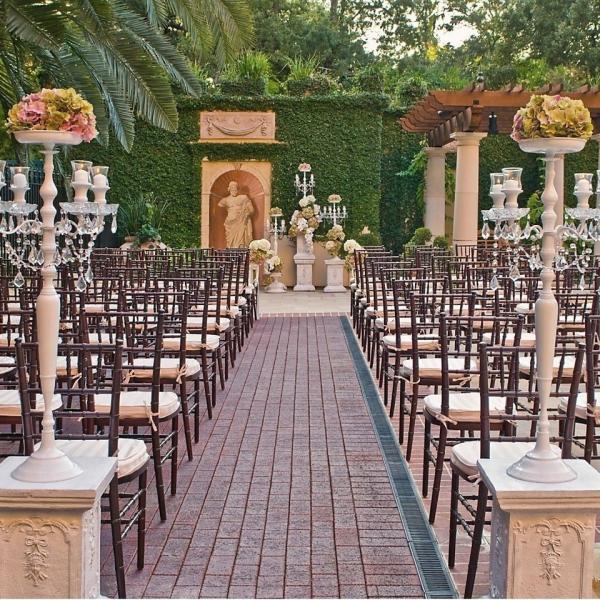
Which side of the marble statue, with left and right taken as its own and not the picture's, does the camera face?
front

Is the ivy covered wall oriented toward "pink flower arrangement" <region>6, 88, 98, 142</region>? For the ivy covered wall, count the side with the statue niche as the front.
yes

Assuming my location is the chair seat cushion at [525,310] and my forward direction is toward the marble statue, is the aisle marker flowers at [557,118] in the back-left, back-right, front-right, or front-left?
back-left

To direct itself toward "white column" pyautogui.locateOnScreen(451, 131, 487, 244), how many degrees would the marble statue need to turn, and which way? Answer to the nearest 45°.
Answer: approximately 45° to its left

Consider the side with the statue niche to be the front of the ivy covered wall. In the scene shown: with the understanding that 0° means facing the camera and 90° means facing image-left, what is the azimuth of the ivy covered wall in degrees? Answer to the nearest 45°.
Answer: approximately 0°

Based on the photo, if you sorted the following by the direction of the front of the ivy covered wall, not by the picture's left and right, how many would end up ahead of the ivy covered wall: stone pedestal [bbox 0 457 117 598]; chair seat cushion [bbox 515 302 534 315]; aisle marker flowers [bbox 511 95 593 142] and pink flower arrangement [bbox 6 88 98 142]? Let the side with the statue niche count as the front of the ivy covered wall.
4

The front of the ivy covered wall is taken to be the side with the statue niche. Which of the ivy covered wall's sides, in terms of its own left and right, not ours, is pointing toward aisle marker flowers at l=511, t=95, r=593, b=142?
front

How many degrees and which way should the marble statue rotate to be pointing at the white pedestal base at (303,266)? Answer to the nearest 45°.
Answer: approximately 45° to its left

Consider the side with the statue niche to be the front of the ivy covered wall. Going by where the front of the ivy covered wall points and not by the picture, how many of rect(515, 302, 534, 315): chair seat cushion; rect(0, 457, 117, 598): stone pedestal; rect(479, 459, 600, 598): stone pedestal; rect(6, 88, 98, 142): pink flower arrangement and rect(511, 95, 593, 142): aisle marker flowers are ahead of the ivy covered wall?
5

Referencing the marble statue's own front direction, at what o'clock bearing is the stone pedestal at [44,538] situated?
The stone pedestal is roughly at 12 o'clock from the marble statue.

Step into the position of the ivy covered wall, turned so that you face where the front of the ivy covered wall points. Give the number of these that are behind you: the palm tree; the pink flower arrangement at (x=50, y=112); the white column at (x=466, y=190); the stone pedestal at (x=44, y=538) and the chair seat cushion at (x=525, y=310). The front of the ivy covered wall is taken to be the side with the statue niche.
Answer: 0

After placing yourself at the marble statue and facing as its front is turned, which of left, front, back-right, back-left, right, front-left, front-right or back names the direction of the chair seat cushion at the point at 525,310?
front

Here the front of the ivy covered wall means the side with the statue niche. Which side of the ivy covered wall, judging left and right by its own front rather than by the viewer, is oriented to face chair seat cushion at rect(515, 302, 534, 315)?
front

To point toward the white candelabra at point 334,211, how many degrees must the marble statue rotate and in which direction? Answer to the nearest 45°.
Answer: approximately 90° to its left

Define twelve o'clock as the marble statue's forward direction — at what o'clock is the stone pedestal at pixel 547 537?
The stone pedestal is roughly at 12 o'clock from the marble statue.

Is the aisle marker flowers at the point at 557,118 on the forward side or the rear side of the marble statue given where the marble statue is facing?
on the forward side
